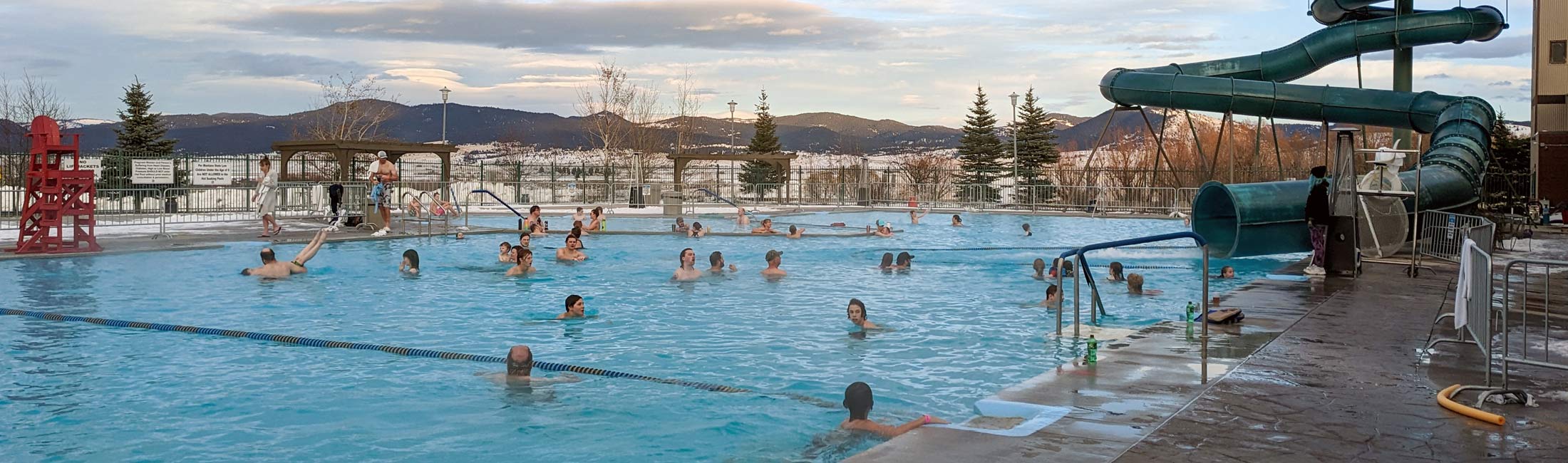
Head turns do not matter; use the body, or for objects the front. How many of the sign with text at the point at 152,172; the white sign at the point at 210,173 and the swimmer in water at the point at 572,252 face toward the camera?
3

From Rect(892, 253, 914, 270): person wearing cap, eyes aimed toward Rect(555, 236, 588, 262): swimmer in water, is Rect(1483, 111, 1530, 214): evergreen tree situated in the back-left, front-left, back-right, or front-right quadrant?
back-right

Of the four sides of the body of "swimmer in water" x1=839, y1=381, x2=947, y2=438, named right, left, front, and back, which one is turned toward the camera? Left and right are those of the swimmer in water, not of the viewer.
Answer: back

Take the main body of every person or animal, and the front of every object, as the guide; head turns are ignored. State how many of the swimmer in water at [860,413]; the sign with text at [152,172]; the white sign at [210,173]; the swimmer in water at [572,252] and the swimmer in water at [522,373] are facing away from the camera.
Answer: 2

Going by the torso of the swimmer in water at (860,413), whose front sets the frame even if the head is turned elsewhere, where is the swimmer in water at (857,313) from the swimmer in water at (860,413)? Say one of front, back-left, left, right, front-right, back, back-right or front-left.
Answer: front

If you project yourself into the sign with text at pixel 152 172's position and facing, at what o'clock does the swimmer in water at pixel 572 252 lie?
The swimmer in water is roughly at 11 o'clock from the sign with text.

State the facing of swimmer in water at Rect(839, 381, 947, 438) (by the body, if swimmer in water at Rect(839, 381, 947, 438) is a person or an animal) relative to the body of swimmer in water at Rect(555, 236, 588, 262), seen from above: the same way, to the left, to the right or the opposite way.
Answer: the opposite way

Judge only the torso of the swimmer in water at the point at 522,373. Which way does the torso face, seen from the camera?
away from the camera

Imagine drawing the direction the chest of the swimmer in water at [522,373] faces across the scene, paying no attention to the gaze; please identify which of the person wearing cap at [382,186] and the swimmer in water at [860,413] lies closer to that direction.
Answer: the person wearing cap

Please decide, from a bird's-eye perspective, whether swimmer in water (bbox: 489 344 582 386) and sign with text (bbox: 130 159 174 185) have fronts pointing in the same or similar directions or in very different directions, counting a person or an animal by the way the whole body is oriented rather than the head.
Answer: very different directions

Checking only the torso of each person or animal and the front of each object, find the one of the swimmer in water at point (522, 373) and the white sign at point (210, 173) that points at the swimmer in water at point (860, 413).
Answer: the white sign

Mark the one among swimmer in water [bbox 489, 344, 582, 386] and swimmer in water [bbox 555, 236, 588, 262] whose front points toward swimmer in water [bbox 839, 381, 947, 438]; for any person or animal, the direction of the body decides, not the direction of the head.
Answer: swimmer in water [bbox 555, 236, 588, 262]

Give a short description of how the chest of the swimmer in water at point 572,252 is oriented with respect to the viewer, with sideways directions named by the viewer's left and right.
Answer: facing the viewer

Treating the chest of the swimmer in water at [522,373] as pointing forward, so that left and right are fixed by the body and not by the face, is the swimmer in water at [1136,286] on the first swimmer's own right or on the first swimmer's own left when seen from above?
on the first swimmer's own right

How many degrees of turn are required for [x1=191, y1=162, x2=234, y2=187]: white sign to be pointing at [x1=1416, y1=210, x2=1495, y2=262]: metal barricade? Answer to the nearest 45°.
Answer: approximately 45° to its left

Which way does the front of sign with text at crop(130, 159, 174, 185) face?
toward the camera

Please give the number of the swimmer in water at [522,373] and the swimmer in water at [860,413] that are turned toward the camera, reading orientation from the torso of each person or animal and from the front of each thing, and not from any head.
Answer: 0

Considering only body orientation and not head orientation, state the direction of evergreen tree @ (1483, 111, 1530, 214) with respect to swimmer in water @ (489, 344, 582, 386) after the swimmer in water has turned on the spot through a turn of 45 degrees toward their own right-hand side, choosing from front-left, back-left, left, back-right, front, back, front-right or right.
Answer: front
